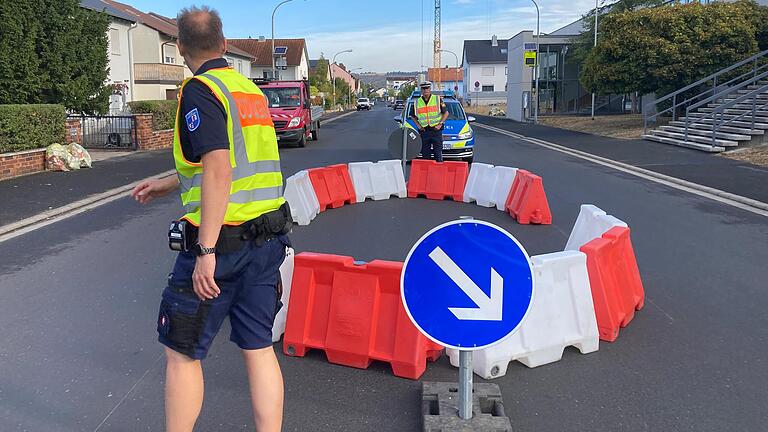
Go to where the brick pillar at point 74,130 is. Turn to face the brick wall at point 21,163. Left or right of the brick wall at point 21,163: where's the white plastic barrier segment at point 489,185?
left

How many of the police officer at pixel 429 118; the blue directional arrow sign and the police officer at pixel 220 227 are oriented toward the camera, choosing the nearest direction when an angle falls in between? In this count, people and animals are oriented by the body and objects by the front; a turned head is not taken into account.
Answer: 2

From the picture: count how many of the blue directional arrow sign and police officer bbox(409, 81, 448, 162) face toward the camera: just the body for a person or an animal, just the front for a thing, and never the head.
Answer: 2

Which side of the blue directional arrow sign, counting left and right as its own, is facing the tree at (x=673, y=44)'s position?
back

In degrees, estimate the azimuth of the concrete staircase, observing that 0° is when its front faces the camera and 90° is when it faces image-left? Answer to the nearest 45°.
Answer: approximately 45°

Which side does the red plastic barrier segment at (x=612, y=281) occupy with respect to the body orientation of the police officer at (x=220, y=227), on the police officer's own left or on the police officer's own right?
on the police officer's own right

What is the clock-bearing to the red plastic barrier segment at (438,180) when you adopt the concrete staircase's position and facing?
The red plastic barrier segment is roughly at 11 o'clock from the concrete staircase.

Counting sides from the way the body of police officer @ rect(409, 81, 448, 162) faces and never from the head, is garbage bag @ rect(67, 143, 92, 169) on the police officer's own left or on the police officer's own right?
on the police officer's own right

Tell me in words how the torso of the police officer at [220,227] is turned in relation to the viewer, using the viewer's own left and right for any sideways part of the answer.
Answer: facing away from the viewer and to the left of the viewer

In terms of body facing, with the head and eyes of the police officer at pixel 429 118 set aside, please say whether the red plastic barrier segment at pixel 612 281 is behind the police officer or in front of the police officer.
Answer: in front
